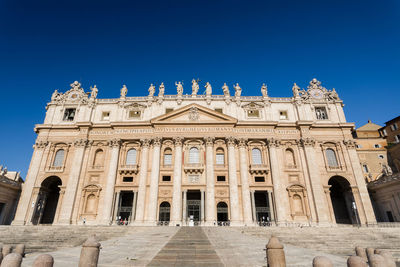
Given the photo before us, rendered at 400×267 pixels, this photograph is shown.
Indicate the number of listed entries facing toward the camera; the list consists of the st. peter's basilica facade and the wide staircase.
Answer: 2

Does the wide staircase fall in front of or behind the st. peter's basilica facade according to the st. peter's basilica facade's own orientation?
in front

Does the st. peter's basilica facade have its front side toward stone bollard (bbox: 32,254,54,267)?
yes

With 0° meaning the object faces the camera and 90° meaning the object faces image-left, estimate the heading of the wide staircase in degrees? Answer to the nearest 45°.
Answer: approximately 0°

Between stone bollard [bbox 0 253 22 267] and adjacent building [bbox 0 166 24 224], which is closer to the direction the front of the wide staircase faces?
the stone bollard

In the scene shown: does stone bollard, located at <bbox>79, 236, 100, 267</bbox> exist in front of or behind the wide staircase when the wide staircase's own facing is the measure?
in front

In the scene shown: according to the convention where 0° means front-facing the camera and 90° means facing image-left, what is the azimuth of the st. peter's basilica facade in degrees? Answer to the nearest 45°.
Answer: approximately 0°

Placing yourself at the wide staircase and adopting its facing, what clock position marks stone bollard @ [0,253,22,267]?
The stone bollard is roughly at 1 o'clock from the wide staircase.
